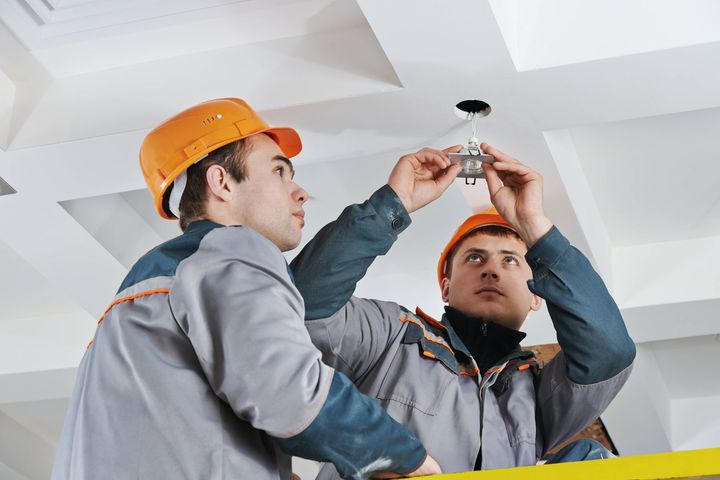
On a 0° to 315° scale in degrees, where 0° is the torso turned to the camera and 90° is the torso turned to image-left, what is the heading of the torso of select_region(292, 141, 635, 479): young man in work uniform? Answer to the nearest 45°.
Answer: approximately 0°

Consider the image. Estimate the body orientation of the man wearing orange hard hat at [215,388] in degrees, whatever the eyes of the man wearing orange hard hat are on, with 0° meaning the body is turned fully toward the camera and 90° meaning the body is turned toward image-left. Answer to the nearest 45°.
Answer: approximately 225°

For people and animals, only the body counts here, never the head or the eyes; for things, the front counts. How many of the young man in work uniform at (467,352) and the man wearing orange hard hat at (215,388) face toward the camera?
1

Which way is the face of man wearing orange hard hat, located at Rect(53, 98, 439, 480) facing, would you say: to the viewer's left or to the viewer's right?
to the viewer's right

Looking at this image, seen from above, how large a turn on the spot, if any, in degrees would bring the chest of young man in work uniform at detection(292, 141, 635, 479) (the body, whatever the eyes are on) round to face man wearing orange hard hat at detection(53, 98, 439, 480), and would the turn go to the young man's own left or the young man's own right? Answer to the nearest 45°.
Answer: approximately 45° to the young man's own right
